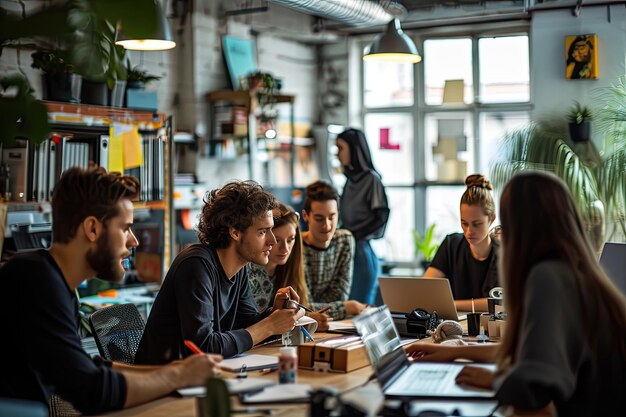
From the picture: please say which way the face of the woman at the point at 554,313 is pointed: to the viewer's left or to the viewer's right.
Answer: to the viewer's left

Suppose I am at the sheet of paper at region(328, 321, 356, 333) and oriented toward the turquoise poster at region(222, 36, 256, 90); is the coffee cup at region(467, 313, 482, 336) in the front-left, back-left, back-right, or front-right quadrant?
back-right

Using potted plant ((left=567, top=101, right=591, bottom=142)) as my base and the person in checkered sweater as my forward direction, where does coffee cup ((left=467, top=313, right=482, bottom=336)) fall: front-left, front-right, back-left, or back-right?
front-left

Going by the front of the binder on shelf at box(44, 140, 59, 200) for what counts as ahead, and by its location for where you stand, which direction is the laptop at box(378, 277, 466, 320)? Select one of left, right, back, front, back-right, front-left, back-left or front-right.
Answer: front

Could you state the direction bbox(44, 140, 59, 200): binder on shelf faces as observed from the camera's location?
facing the viewer and to the right of the viewer

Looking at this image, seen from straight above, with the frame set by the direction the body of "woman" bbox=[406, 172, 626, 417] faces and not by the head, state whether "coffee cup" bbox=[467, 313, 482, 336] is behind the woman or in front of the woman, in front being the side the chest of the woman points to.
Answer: in front

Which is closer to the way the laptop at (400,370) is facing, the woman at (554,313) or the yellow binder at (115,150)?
the woman

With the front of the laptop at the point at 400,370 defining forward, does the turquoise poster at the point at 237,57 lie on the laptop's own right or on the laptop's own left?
on the laptop's own left

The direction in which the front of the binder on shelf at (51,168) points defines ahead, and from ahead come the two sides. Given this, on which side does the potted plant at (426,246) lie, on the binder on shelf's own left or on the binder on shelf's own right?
on the binder on shelf's own left

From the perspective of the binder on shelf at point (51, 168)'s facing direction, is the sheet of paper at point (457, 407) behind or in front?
in front

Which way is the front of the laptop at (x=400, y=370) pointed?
to the viewer's right

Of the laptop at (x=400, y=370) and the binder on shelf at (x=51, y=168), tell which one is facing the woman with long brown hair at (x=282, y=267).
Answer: the binder on shelf

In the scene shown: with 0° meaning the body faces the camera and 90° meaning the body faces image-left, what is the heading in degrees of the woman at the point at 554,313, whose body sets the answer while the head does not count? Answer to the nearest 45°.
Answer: approximately 135°
